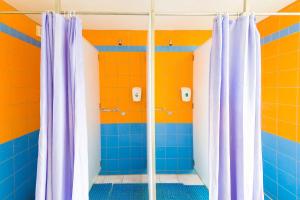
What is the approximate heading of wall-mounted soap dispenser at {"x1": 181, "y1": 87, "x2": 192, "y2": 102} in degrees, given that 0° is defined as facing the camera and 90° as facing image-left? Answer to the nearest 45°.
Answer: approximately 0°

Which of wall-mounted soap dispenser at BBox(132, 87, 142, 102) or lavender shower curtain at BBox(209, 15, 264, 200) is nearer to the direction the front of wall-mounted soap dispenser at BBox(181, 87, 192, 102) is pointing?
the lavender shower curtain

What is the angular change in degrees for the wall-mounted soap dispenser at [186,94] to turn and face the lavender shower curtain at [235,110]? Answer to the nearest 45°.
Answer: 0° — it already faces it

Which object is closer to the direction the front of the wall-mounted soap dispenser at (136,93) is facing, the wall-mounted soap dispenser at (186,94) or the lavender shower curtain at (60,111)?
the lavender shower curtain

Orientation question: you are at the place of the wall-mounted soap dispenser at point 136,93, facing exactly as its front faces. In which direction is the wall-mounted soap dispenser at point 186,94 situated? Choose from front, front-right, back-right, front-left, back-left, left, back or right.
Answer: left

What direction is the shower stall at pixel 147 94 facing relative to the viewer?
toward the camera

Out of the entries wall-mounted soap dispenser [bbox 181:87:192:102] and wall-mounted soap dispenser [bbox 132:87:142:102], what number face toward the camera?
2

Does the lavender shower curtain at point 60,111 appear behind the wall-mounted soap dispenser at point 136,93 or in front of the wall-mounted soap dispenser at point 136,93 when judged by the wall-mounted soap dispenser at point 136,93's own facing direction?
in front

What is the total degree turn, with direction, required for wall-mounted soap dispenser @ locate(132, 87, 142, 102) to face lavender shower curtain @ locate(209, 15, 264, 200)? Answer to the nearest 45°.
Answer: approximately 45° to its left

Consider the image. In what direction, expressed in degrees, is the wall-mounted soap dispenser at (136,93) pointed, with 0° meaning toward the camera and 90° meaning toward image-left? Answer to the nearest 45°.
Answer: approximately 0°
